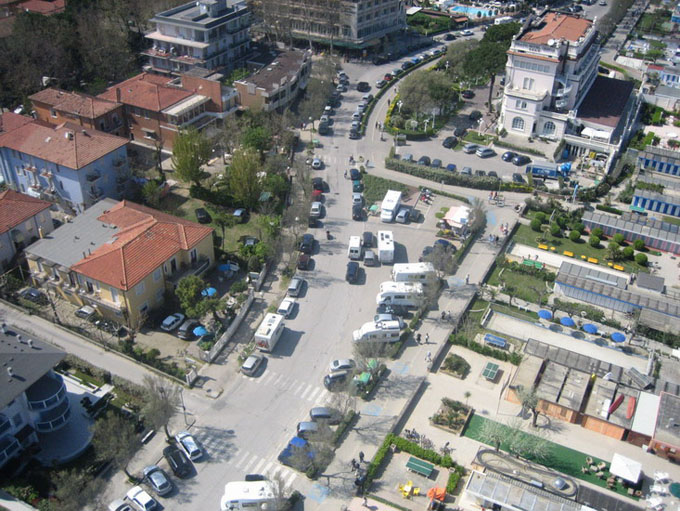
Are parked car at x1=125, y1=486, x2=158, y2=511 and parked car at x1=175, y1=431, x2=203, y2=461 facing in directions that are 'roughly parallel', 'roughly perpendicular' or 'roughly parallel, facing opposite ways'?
roughly parallel

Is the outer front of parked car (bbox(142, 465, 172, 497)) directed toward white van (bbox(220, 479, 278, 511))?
no

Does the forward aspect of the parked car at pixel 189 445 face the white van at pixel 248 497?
no

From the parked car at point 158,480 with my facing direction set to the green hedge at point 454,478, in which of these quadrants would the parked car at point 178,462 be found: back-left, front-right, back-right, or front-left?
front-left

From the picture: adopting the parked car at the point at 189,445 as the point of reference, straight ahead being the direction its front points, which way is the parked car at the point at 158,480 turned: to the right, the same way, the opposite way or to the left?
the same way

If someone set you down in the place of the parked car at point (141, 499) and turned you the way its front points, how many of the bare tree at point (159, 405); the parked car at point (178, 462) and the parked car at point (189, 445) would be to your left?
0

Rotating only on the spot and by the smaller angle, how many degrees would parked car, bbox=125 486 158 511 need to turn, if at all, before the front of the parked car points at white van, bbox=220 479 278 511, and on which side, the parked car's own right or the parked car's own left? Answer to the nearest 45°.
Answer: approximately 180°

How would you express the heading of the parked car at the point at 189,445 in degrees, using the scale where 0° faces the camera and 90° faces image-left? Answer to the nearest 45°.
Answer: approximately 135°

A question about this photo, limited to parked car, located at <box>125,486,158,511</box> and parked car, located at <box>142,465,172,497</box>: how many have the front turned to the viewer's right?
0

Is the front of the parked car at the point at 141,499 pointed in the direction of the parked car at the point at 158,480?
no

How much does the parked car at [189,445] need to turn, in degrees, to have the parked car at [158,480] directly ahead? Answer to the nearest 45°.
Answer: approximately 90° to its left

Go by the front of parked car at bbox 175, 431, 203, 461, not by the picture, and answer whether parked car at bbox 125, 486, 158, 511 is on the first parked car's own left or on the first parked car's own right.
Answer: on the first parked car's own left

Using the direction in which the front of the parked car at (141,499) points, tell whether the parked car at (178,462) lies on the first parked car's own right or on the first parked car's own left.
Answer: on the first parked car's own right

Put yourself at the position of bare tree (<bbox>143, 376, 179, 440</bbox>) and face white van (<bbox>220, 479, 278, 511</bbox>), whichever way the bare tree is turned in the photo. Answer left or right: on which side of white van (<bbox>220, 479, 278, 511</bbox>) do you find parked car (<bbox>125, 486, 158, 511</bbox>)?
right

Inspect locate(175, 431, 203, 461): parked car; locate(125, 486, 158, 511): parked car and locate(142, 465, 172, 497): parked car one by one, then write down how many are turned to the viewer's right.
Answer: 0

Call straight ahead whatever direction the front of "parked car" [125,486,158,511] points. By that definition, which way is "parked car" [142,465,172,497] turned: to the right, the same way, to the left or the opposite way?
the same way

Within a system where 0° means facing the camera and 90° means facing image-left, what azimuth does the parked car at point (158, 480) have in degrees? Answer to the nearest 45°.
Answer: approximately 135°

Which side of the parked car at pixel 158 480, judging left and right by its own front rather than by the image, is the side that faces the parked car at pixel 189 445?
right
